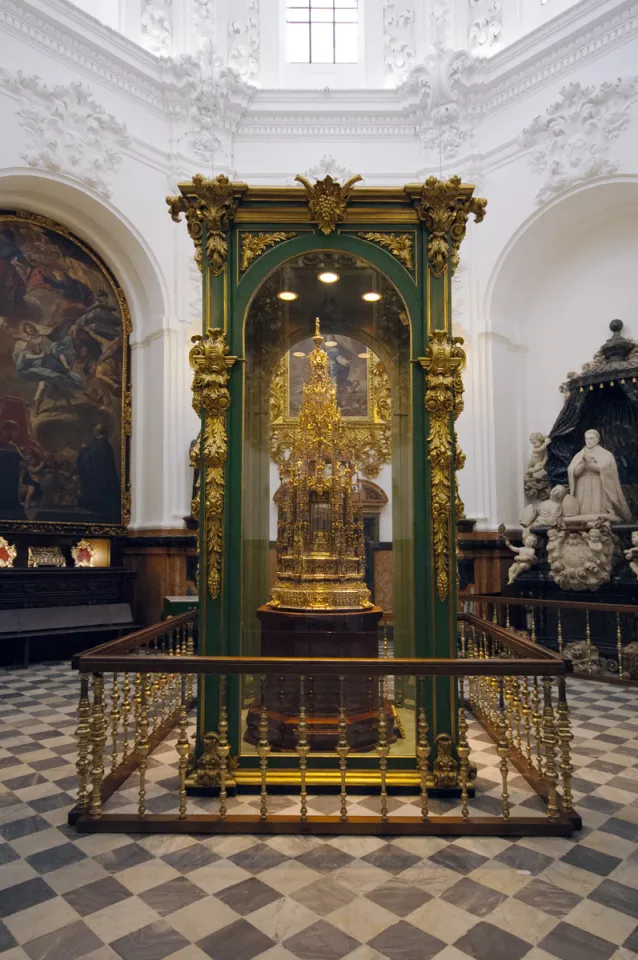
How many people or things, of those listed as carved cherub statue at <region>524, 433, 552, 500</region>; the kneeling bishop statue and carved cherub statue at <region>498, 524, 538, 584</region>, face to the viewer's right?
0

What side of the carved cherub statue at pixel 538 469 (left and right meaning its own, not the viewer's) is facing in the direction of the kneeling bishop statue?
left

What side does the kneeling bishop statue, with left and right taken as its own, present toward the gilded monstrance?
front

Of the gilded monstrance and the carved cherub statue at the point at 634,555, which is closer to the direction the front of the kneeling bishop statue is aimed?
the gilded monstrance

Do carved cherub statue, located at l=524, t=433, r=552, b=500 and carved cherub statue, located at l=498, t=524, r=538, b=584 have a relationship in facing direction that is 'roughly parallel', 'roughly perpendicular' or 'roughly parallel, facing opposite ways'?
roughly parallel

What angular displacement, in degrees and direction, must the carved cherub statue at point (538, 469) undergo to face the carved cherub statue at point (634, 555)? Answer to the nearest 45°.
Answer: approximately 90° to its left

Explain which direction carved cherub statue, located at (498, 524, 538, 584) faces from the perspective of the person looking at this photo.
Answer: facing the viewer and to the left of the viewer

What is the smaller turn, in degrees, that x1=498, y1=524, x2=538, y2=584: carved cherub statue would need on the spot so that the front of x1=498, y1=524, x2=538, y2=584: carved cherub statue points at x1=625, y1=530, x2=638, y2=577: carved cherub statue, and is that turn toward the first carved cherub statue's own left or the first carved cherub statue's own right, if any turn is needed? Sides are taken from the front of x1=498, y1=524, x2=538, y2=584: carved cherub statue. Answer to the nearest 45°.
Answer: approximately 90° to the first carved cherub statue's own left

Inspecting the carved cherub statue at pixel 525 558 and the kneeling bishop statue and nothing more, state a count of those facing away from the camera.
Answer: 0

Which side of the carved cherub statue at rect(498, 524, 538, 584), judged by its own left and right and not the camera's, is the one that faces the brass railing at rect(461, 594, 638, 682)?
left

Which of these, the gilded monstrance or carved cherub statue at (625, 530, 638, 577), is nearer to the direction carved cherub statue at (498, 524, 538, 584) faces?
the gilded monstrance
